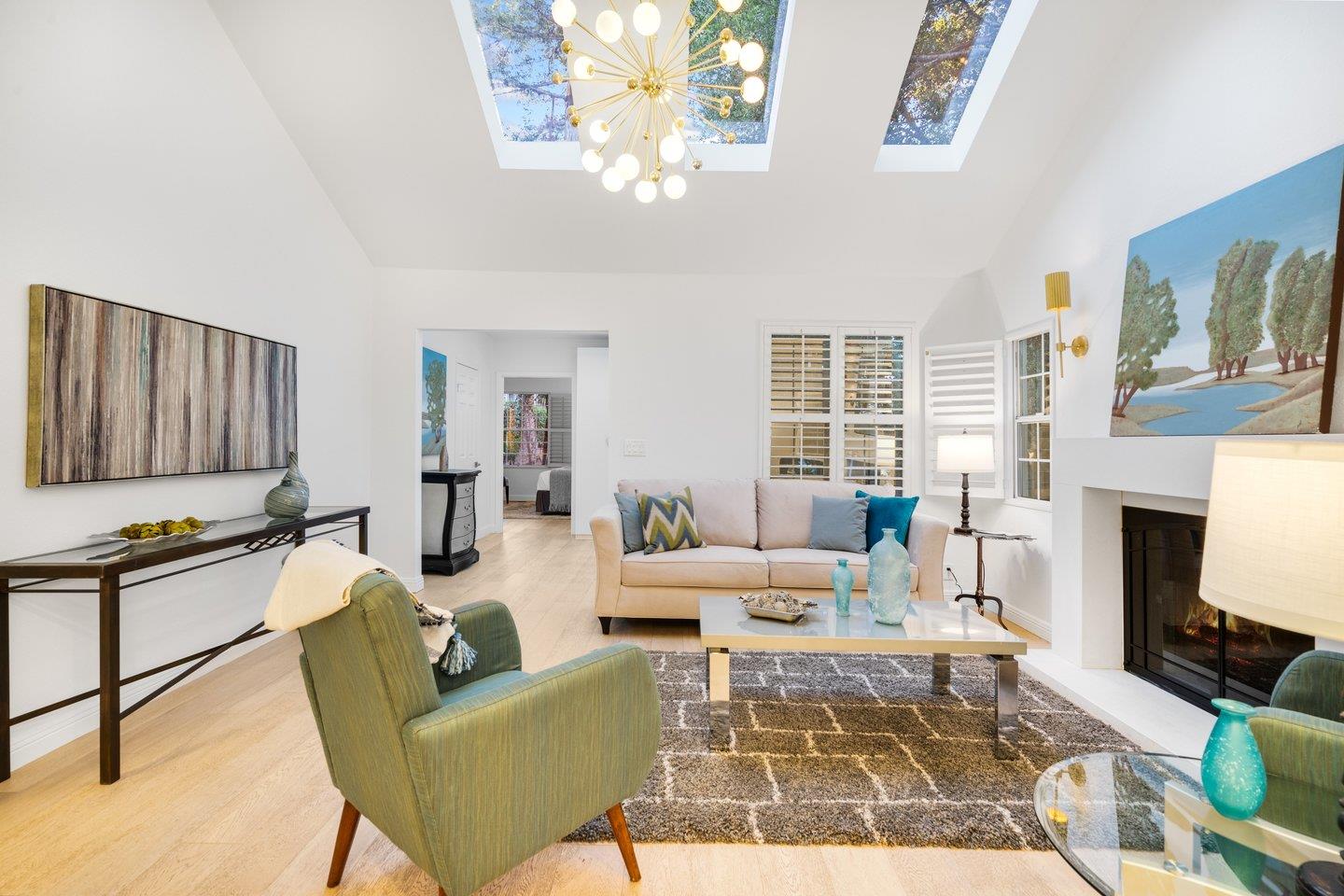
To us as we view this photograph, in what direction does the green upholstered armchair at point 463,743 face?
facing away from the viewer and to the right of the viewer

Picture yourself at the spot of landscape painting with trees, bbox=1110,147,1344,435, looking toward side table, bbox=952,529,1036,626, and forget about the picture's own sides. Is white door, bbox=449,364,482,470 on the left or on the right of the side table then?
left

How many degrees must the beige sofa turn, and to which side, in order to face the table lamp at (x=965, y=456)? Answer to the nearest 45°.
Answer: approximately 135° to its left

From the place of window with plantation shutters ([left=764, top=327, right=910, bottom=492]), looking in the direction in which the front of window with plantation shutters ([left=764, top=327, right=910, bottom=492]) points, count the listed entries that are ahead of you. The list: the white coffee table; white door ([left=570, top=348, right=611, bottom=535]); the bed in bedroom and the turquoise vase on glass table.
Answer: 2

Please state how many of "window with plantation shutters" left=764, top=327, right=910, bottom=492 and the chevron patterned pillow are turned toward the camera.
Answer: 2

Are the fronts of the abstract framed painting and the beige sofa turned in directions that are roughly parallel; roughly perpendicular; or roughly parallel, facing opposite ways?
roughly perpendicular

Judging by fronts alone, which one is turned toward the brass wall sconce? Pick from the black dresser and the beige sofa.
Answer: the black dresser

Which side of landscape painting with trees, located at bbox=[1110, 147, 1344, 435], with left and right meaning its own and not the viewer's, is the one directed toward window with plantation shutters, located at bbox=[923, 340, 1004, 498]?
right

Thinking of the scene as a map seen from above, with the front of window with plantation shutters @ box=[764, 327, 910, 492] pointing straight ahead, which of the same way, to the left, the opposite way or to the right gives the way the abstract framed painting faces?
to the left

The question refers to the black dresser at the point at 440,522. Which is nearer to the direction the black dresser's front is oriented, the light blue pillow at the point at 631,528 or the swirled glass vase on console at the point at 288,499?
the light blue pillow

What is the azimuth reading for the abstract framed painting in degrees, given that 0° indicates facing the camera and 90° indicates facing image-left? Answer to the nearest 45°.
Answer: approximately 315°

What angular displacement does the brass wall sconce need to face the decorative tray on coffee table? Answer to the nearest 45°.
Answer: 0° — it already faces it
